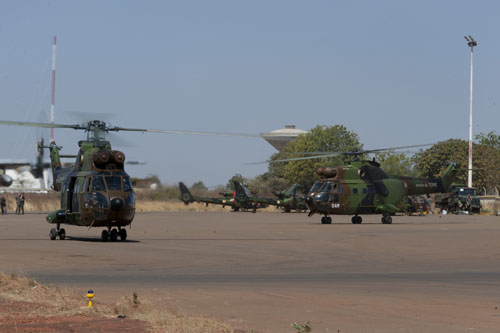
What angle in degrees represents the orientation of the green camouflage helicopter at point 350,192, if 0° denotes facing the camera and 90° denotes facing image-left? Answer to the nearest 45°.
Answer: approximately 45°
